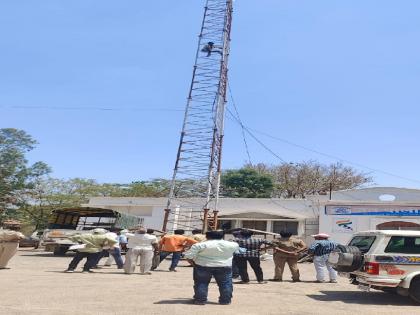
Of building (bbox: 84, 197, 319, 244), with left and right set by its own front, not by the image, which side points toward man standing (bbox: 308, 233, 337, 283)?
front

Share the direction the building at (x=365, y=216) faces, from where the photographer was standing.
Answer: facing the viewer

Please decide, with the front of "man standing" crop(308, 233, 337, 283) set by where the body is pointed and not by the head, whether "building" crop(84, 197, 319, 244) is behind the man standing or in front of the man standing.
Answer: in front

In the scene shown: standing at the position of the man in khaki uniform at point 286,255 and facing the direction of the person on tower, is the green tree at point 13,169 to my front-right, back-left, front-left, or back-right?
front-left

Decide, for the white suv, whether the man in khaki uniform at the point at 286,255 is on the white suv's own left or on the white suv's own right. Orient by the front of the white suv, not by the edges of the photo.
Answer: on the white suv's own left

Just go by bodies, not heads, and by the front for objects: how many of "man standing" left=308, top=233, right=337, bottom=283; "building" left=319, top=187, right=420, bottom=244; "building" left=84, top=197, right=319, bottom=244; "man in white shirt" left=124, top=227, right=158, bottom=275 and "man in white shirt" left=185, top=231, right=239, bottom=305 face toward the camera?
2

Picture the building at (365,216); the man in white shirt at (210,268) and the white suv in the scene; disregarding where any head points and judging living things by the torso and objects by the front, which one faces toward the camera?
the building

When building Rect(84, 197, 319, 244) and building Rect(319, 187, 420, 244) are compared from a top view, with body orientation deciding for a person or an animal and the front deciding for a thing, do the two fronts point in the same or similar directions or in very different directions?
same or similar directions

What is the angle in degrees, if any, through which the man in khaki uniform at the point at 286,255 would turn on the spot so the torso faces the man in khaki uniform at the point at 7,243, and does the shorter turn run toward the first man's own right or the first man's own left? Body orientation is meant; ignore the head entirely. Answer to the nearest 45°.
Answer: approximately 90° to the first man's own left

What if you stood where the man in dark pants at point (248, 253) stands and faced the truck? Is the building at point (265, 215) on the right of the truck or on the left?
right

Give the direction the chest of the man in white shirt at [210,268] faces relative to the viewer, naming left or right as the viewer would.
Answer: facing away from the viewer

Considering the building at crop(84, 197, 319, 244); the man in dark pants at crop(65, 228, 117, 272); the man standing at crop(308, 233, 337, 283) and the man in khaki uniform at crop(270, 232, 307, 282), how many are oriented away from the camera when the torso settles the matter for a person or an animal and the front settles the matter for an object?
3

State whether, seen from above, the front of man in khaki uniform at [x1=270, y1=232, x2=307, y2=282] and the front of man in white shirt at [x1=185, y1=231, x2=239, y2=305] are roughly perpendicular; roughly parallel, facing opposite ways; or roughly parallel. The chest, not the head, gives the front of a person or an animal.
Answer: roughly parallel

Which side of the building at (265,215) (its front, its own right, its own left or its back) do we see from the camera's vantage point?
front

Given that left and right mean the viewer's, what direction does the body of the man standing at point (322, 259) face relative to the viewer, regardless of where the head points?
facing away from the viewer

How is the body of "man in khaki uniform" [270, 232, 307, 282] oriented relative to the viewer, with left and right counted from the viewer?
facing away from the viewer

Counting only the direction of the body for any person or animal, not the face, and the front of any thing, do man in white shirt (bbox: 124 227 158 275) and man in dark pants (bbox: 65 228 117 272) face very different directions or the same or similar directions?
same or similar directions

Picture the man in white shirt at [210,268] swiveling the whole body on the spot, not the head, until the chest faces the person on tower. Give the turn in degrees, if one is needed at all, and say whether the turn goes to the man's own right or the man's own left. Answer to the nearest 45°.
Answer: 0° — they already face them
